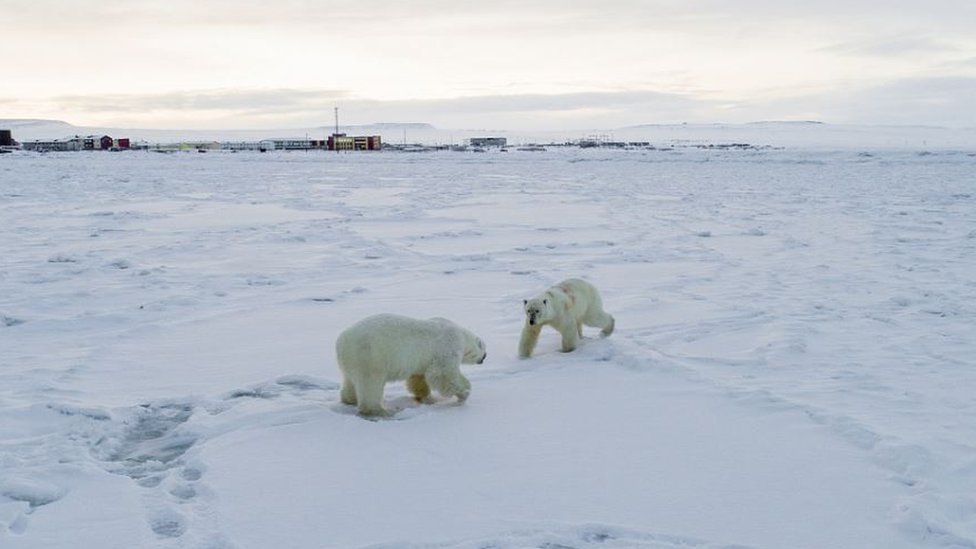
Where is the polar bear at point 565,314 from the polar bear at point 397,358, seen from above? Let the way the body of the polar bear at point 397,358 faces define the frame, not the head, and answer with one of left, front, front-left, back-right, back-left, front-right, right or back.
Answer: front-left

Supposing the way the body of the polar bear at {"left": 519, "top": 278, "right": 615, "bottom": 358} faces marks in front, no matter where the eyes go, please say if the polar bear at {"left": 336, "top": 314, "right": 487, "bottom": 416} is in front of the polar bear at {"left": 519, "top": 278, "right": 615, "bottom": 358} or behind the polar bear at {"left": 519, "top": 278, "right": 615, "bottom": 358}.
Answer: in front

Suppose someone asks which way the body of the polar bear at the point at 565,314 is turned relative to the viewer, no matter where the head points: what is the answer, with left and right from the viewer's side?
facing the viewer and to the left of the viewer

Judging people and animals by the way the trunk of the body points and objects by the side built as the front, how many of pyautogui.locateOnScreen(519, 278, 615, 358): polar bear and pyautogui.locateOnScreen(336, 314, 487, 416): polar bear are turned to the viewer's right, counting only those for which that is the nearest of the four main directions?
1

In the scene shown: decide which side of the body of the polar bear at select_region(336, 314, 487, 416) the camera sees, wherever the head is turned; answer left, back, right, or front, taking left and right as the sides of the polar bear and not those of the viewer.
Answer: right
